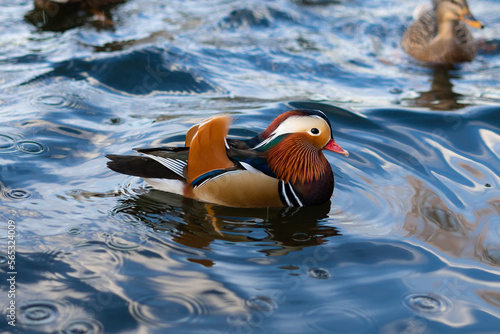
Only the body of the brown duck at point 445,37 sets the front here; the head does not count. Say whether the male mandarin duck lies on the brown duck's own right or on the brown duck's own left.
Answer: on the brown duck's own right

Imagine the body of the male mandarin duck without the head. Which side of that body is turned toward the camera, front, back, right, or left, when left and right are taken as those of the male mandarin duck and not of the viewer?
right

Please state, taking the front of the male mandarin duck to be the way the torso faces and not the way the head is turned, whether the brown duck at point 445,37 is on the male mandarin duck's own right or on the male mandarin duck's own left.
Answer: on the male mandarin duck's own left

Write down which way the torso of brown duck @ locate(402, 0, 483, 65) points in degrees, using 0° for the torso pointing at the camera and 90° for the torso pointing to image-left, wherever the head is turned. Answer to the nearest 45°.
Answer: approximately 315°
